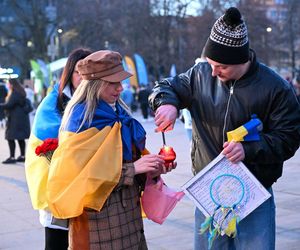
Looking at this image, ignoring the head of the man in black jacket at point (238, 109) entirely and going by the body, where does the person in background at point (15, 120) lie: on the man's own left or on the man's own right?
on the man's own right

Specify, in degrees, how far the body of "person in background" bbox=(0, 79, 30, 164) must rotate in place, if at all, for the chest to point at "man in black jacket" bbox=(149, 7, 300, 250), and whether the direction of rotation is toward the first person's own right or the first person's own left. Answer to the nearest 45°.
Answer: approximately 90° to the first person's own left

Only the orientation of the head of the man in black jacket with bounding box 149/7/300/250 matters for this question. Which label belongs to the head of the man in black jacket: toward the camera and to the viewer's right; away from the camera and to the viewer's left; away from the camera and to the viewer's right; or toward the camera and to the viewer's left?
toward the camera and to the viewer's left

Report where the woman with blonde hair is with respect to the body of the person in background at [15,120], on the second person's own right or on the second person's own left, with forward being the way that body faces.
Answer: on the second person's own left

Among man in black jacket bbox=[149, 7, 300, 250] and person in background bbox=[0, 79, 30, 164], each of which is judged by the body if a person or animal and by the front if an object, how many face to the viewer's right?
0

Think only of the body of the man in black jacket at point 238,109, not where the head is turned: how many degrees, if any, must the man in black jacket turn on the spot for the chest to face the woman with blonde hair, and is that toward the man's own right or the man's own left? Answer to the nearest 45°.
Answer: approximately 45° to the man's own right

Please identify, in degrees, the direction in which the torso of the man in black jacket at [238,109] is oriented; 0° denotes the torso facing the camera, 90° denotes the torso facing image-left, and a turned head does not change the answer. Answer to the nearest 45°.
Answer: approximately 45°
